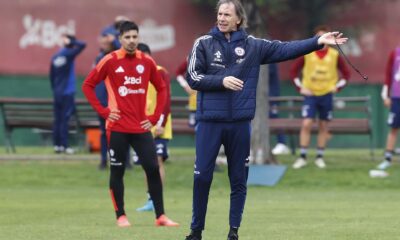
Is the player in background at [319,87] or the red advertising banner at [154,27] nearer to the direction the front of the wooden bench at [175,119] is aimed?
the player in background

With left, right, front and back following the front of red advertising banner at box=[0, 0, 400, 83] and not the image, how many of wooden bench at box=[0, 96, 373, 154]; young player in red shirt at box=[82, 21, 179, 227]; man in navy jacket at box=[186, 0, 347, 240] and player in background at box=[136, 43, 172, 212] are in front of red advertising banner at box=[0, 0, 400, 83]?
4

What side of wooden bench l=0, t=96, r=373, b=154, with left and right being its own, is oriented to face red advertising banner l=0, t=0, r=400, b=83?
back

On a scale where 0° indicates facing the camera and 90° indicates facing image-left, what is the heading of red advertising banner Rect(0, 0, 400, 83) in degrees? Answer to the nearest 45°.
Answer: approximately 0°

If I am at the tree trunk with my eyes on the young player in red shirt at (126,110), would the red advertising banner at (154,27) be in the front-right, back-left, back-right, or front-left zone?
back-right

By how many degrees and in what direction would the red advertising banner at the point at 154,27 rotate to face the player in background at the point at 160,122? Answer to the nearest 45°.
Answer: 0° — it already faces them

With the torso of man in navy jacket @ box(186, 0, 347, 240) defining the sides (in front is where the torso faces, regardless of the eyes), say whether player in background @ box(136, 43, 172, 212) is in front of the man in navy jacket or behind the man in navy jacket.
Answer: behind

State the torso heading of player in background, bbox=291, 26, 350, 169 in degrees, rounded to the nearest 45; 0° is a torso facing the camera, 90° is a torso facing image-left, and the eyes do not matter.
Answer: approximately 0°

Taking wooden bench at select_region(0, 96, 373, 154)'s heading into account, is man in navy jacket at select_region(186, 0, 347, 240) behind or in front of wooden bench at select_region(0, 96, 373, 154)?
in front

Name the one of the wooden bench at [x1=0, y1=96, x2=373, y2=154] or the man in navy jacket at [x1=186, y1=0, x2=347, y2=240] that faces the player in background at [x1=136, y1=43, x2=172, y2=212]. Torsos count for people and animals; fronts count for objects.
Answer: the wooden bench
